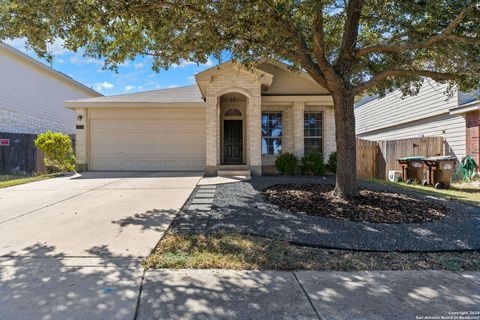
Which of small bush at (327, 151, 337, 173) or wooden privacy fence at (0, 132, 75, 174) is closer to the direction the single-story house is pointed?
the small bush

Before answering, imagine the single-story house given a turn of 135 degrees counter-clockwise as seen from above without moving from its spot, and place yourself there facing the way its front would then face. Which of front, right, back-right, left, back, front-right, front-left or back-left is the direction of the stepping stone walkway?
back-right

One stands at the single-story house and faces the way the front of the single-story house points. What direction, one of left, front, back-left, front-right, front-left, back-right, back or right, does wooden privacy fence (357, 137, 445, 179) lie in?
left

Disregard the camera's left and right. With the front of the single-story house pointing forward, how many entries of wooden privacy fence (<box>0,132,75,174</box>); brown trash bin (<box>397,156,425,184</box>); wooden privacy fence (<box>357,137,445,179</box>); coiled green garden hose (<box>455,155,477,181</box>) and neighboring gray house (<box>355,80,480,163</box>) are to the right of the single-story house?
1

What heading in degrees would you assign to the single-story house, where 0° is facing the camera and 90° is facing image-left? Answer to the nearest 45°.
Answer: approximately 0°

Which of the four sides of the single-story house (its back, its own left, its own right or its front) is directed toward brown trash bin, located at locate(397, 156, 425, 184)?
left

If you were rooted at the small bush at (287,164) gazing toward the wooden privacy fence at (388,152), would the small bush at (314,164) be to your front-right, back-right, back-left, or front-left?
front-right

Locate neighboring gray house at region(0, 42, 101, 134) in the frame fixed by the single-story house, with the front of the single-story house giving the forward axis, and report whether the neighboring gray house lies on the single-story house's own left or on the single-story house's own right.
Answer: on the single-story house's own right

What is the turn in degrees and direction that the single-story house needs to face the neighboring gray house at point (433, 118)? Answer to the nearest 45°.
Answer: approximately 90° to its left

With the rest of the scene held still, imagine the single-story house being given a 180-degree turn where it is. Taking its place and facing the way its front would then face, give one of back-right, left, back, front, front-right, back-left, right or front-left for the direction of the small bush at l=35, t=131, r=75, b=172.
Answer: left

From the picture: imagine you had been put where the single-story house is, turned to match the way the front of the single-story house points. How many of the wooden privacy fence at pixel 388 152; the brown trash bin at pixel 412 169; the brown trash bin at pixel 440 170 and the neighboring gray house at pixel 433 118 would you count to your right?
0

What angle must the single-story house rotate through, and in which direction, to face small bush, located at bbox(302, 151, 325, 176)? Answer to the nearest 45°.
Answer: approximately 45° to its left

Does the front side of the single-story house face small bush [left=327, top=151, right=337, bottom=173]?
no

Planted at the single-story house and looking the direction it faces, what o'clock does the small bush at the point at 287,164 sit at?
The small bush is roughly at 10 o'clock from the single-story house.
